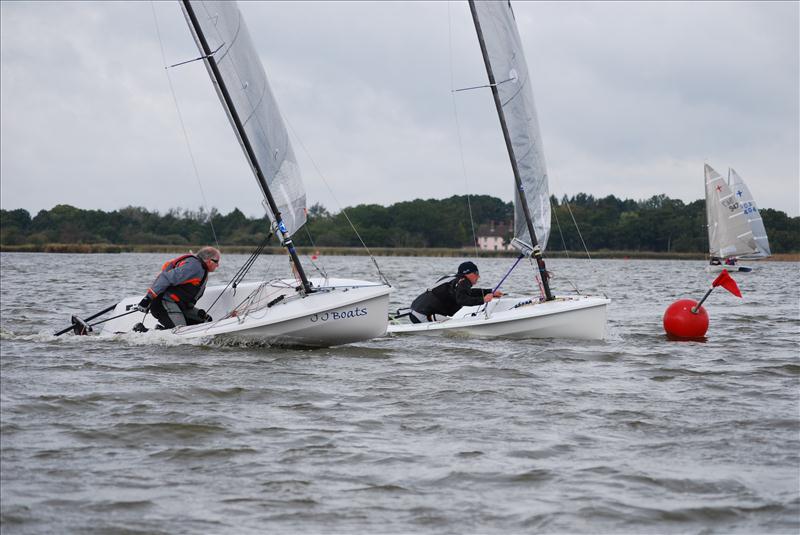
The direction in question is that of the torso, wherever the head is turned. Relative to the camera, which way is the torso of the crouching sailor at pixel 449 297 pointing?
to the viewer's right

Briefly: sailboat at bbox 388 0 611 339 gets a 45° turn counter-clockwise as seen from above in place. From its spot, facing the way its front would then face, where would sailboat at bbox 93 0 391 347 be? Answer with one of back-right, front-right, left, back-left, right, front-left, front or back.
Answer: back

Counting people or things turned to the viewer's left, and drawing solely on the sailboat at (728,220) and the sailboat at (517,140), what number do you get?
1

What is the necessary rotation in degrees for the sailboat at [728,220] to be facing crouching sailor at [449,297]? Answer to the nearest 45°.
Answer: approximately 90° to its left

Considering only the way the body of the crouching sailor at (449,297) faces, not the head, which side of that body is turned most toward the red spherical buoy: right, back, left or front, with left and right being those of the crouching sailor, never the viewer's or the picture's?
front

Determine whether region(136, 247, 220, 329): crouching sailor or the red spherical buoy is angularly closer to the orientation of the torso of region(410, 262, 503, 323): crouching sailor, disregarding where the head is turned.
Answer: the red spherical buoy

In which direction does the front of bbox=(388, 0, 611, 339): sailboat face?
to the viewer's right

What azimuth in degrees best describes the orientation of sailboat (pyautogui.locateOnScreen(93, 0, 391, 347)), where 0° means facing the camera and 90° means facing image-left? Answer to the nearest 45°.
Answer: approximately 315°

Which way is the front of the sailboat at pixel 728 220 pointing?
to the viewer's left

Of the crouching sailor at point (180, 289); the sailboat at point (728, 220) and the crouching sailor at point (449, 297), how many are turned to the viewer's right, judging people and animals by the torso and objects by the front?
2

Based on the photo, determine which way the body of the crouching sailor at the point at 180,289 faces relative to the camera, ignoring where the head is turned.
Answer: to the viewer's right
